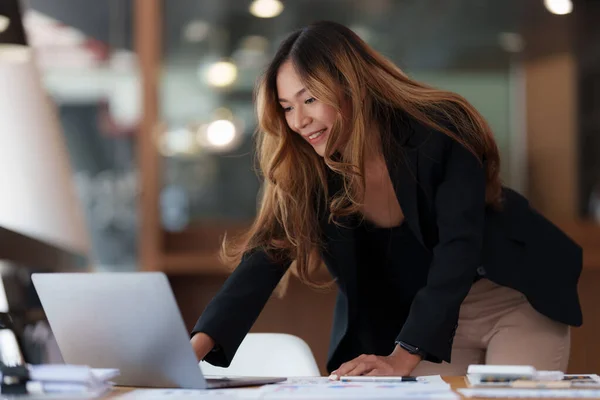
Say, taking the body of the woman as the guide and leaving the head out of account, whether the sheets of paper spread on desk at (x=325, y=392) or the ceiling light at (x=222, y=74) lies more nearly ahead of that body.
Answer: the sheets of paper spread on desk

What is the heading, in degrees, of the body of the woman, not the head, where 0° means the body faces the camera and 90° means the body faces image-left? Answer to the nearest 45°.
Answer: approximately 45°

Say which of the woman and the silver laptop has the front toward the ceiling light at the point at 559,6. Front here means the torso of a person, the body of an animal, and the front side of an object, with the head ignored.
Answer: the silver laptop

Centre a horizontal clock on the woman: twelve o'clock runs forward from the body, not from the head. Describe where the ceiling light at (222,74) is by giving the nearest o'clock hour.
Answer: The ceiling light is roughly at 4 o'clock from the woman.

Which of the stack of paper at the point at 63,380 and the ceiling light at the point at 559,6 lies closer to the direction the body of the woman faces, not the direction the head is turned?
the stack of paper

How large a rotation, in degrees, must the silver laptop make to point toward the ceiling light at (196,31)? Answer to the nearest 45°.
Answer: approximately 45° to its left

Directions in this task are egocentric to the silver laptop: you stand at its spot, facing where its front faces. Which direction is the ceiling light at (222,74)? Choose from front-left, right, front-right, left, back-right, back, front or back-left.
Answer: front-left

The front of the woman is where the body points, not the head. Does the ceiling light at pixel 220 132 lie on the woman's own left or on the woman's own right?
on the woman's own right

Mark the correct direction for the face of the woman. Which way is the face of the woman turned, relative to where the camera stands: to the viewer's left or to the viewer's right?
to the viewer's left

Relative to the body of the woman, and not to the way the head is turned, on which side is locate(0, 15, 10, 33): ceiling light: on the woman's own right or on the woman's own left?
on the woman's own right

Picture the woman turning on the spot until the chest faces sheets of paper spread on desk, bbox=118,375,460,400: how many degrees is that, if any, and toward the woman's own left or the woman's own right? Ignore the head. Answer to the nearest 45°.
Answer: approximately 45° to the woman's own left

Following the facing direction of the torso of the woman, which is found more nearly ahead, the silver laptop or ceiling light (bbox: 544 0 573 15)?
the silver laptop

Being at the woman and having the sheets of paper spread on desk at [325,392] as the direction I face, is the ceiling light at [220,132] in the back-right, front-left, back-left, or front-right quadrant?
back-right

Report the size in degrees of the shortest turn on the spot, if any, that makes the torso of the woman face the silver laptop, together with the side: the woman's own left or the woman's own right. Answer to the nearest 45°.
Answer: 0° — they already face it

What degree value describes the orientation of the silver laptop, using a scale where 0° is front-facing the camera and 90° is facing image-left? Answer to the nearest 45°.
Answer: approximately 225°

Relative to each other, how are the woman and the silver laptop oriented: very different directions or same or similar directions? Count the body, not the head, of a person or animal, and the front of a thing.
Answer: very different directions
